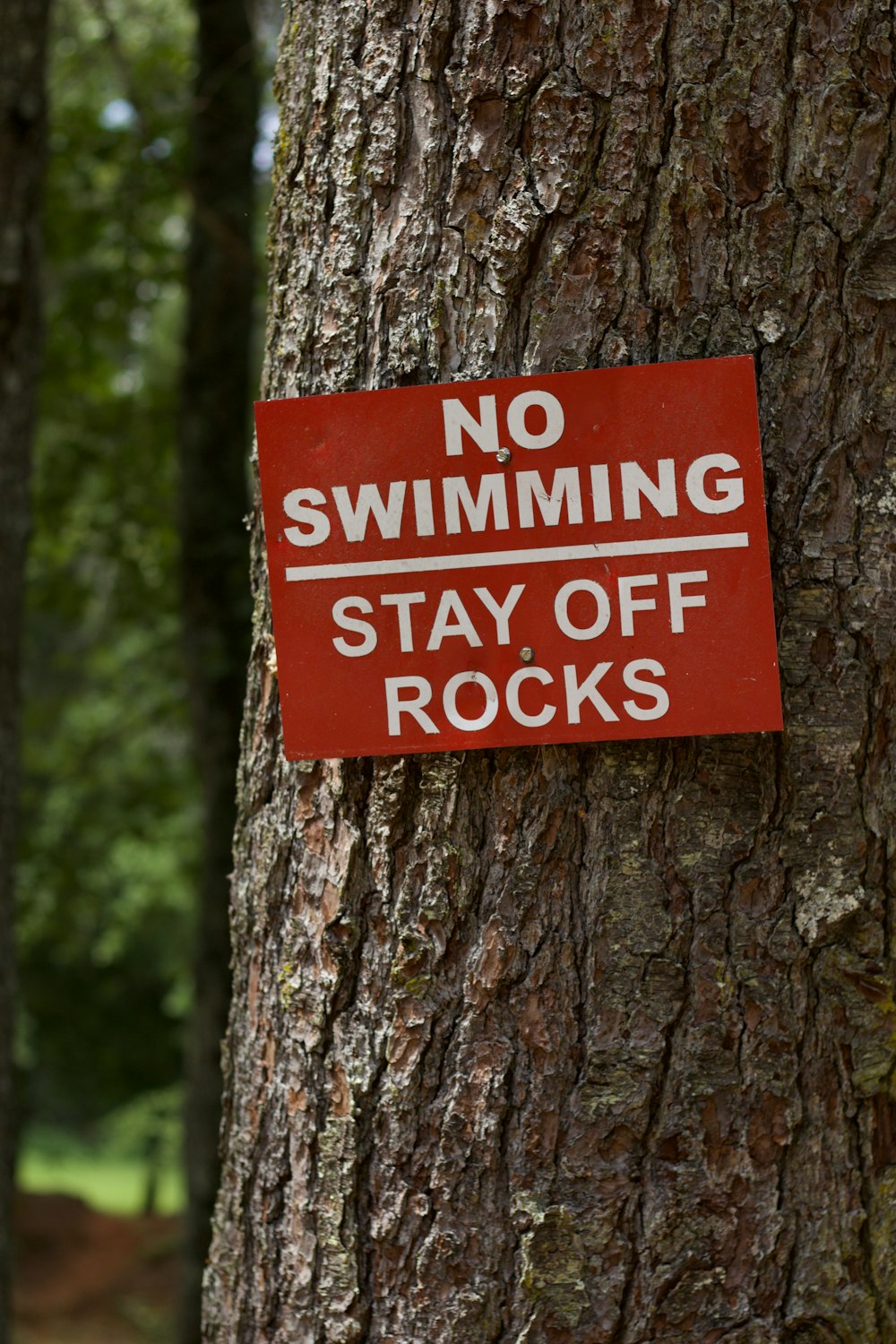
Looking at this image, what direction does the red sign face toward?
toward the camera

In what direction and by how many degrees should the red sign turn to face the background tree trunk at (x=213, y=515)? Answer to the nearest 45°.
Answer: approximately 180°

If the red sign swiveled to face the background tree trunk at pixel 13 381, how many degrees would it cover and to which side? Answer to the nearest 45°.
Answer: approximately 135° to its right
